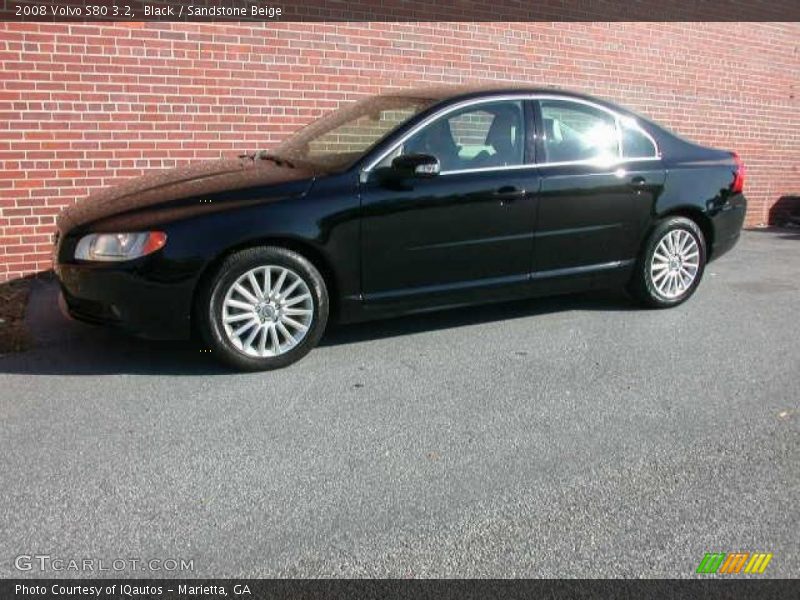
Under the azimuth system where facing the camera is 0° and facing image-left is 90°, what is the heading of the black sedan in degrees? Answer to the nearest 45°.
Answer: approximately 45°
